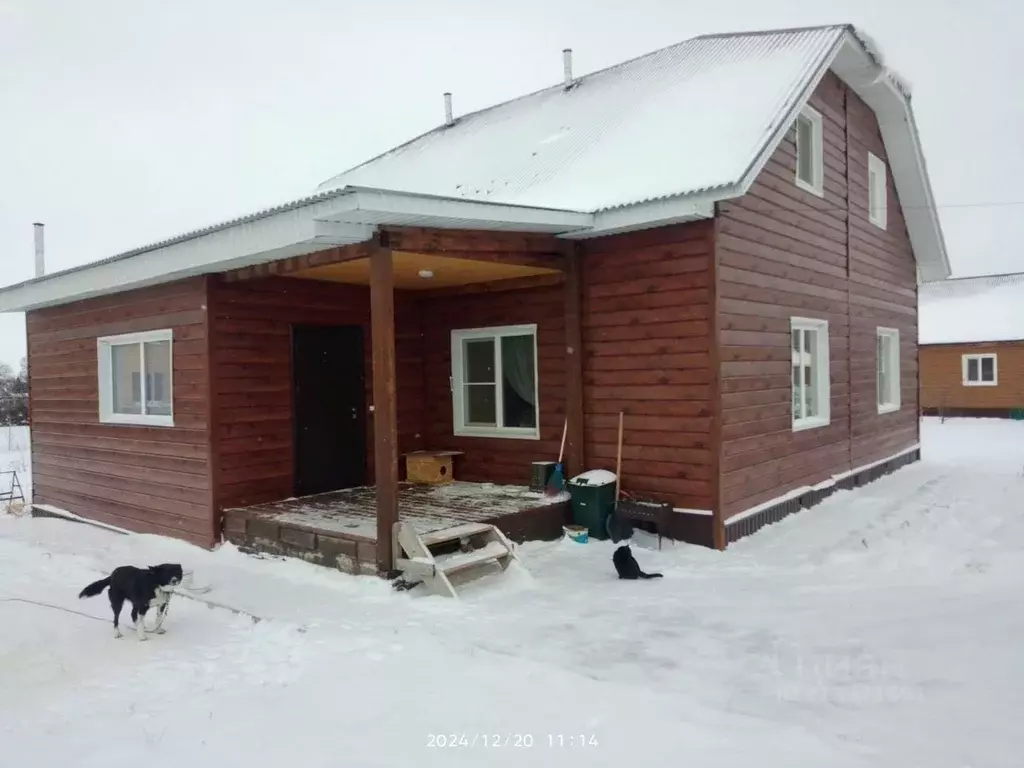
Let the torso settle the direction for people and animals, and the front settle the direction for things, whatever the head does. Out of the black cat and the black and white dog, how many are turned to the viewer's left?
1

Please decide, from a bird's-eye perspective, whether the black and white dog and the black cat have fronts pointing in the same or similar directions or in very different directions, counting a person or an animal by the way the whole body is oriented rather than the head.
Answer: very different directions

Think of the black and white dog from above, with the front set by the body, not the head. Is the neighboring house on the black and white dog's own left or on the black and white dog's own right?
on the black and white dog's own left

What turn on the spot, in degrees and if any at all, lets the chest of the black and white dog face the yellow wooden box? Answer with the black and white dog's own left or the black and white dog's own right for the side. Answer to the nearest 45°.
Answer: approximately 90° to the black and white dog's own left

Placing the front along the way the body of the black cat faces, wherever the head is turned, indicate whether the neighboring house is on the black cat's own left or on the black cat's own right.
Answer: on the black cat's own right

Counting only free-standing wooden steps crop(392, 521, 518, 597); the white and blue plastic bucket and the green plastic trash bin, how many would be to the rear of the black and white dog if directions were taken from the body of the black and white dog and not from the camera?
0

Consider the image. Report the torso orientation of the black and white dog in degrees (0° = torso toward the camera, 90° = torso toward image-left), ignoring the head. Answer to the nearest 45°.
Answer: approximately 315°

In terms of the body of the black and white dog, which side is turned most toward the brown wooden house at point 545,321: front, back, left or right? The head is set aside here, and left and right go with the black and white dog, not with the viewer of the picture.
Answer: left

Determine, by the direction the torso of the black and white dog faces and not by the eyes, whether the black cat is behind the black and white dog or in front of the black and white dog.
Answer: in front

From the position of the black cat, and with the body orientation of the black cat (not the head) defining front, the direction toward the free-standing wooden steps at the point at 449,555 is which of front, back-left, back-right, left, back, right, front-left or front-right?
front

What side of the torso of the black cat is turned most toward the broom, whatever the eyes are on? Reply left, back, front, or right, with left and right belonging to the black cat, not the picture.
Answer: right

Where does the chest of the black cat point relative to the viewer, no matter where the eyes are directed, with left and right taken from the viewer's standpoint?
facing to the left of the viewer
